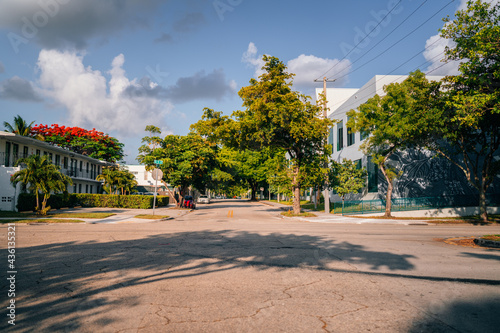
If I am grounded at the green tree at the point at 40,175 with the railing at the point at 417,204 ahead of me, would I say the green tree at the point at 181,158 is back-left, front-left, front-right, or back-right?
front-left

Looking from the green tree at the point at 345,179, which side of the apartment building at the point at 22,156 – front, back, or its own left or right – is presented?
front

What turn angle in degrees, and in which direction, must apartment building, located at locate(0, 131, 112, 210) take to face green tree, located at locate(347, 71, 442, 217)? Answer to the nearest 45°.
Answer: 0° — it already faces it

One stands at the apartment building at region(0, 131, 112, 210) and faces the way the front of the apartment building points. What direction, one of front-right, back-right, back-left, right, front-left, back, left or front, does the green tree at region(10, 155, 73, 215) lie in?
front-right

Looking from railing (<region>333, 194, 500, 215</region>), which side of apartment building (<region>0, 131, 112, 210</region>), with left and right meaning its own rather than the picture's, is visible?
front

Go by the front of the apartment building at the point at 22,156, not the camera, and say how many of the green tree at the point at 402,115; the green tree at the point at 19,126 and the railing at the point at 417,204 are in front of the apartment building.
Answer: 2

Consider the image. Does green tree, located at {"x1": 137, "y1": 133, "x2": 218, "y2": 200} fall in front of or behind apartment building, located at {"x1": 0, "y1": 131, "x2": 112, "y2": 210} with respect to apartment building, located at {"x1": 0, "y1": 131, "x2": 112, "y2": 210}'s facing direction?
in front

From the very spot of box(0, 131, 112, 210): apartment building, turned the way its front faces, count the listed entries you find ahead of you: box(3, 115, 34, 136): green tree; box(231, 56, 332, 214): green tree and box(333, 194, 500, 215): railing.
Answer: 2

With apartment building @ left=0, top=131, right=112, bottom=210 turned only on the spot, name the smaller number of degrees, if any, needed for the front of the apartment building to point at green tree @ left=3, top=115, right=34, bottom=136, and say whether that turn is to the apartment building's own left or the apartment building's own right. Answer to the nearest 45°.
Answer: approximately 135° to the apartment building's own left

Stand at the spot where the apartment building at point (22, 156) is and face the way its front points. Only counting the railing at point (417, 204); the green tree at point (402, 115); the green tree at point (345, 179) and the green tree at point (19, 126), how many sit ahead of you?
3

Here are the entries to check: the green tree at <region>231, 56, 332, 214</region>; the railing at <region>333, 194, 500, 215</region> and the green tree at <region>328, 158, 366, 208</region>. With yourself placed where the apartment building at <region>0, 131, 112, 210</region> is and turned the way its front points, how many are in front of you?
3

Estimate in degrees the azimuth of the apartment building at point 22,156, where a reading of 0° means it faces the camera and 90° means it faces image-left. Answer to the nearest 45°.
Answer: approximately 315°

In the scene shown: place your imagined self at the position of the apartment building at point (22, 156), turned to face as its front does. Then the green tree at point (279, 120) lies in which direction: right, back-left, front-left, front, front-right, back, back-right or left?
front

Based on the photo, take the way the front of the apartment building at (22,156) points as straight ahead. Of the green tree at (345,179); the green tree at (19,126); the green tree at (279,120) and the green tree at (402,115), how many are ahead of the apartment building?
3

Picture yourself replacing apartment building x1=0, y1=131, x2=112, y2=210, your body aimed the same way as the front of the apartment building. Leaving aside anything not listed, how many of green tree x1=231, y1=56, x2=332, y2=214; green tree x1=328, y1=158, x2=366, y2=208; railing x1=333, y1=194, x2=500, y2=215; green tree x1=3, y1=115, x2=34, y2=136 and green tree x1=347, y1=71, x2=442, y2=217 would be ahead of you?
4

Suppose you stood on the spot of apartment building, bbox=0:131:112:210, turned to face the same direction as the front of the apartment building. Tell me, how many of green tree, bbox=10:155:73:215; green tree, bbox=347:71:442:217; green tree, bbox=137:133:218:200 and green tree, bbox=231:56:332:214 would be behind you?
0

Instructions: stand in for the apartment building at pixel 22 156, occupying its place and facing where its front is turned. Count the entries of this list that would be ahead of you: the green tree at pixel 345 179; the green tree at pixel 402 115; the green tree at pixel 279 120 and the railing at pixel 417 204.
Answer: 4

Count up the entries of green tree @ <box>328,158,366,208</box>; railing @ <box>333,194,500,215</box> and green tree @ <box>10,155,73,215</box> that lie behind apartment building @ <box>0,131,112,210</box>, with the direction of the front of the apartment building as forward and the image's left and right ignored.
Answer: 0

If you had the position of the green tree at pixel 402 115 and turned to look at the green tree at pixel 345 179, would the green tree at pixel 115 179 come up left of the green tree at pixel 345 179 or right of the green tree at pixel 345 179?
left
